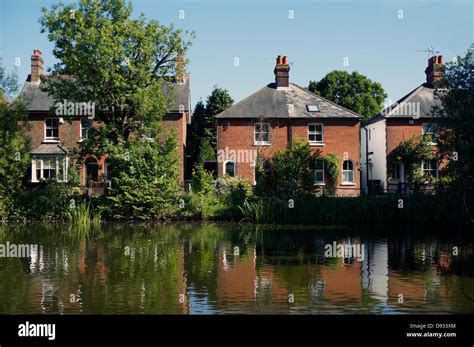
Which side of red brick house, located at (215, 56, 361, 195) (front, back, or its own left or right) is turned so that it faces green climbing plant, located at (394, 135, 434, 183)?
left

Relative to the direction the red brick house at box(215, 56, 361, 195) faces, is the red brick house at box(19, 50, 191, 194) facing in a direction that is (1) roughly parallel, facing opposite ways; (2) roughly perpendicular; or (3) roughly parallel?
roughly parallel

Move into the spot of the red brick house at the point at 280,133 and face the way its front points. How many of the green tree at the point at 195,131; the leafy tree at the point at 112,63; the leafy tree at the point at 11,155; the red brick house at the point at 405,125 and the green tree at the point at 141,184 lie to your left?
1

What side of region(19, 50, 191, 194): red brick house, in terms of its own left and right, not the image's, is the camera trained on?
front

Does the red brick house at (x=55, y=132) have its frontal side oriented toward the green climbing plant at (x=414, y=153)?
no

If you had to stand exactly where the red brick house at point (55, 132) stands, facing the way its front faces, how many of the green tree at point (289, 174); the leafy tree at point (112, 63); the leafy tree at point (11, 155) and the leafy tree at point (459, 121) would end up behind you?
0

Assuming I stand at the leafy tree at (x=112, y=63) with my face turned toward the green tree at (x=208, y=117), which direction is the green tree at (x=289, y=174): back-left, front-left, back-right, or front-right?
front-right

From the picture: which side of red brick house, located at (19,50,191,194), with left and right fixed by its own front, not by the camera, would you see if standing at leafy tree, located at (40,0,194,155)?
front

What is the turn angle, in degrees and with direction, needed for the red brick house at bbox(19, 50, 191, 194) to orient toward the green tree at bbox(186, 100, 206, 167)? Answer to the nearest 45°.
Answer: approximately 135° to its left

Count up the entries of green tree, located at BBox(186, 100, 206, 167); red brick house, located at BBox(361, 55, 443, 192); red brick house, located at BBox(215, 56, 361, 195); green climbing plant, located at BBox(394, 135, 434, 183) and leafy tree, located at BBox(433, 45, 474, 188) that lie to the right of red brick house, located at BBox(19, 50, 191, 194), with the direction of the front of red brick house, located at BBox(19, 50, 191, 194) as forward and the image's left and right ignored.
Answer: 0

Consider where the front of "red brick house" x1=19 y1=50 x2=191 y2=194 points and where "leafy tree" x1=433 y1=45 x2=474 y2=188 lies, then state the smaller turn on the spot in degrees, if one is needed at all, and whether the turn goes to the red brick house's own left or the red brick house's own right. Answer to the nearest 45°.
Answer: approximately 45° to the red brick house's own left

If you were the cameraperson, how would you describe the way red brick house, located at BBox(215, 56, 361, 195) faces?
facing the viewer

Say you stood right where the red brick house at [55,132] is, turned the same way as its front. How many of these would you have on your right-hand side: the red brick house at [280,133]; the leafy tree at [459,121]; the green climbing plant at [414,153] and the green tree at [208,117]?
0

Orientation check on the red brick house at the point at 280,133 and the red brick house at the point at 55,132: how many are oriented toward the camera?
2

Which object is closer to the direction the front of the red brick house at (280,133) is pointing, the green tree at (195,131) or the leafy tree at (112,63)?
the leafy tree

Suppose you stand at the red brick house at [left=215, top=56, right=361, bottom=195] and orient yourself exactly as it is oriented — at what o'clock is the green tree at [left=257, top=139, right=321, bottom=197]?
The green tree is roughly at 12 o'clock from the red brick house.
